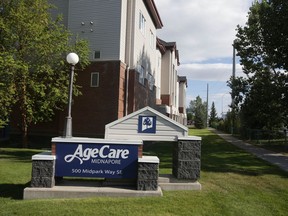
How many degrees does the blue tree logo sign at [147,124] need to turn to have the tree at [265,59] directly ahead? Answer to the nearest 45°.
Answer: approximately 135° to its left

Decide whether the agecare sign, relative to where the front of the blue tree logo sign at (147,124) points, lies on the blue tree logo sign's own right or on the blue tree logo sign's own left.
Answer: on the blue tree logo sign's own right

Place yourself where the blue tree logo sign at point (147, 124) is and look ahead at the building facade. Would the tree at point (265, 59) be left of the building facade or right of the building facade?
right

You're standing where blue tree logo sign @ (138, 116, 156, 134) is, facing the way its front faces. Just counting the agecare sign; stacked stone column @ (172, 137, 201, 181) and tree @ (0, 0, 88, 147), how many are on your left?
1

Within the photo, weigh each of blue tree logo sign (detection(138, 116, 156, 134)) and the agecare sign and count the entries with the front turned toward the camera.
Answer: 2

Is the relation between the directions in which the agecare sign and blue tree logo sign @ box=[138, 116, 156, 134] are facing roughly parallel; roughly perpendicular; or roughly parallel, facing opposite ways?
roughly parallel

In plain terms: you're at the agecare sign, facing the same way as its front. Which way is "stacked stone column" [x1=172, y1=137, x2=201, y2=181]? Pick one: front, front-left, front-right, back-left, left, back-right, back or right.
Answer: left

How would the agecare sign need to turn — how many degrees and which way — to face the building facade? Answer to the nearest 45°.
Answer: approximately 180°

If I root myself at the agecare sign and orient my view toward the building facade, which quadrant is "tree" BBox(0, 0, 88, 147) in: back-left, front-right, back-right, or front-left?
front-left

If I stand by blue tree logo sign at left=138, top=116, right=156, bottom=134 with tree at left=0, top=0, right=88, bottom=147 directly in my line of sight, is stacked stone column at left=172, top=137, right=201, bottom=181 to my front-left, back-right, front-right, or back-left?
back-right

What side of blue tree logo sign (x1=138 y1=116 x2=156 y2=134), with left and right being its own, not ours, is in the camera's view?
front

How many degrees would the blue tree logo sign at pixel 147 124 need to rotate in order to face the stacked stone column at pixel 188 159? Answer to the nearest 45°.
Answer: approximately 90° to its left

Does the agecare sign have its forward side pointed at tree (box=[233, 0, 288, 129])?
no

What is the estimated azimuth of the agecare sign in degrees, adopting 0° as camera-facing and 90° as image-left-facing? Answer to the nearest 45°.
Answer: approximately 0°
